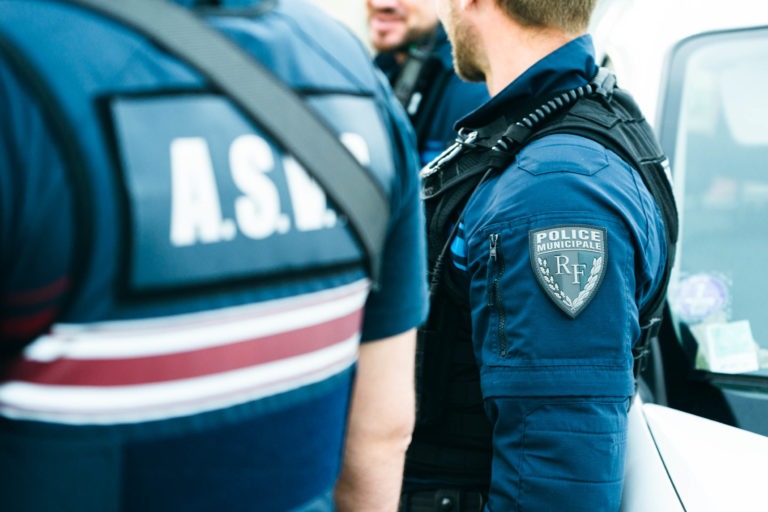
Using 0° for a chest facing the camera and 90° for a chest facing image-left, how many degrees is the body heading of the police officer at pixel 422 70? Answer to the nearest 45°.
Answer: approximately 45°

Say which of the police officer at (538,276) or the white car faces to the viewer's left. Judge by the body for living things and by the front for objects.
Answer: the police officer

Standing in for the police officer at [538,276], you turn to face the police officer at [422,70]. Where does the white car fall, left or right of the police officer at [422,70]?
right

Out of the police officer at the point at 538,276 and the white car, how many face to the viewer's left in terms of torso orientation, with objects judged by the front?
1

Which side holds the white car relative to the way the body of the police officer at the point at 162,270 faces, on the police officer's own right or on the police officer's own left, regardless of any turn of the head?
on the police officer's own right

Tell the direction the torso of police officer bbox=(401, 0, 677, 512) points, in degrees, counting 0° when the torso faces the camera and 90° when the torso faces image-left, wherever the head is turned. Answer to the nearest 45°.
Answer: approximately 90°

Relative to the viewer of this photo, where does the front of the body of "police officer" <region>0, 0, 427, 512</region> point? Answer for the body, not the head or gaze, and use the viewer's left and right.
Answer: facing away from the viewer and to the left of the viewer
